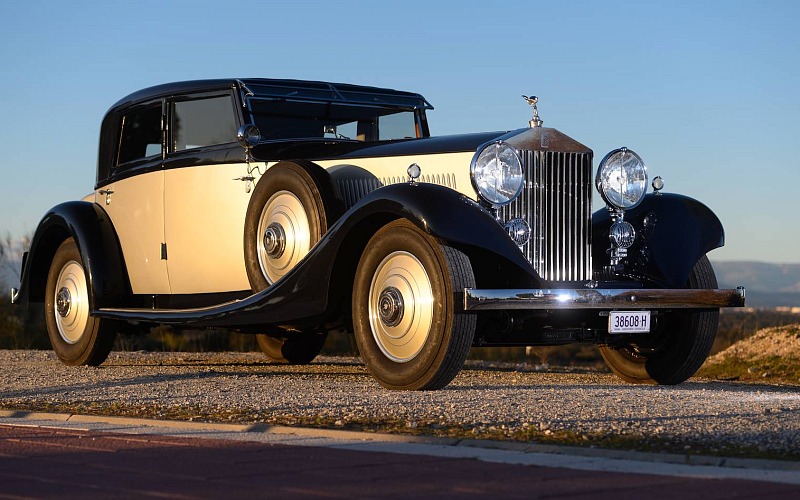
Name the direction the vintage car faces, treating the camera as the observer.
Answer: facing the viewer and to the right of the viewer
